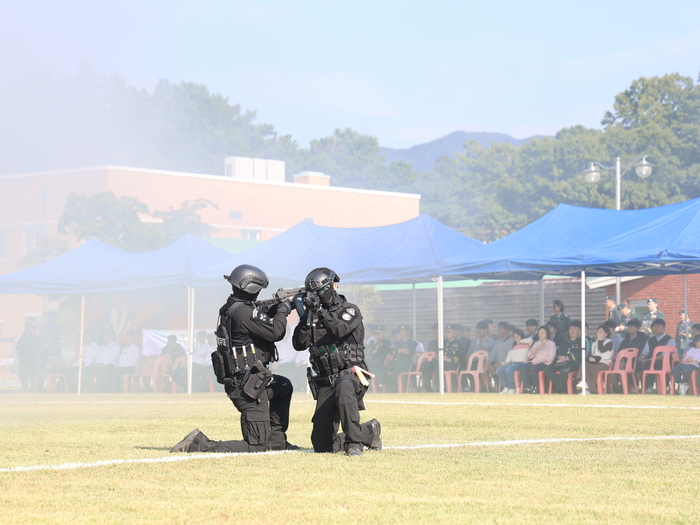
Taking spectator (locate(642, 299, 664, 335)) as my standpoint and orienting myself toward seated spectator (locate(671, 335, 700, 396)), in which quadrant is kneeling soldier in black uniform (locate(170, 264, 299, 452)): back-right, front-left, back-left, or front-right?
front-right

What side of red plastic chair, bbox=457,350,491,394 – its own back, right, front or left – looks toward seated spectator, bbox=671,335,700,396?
left

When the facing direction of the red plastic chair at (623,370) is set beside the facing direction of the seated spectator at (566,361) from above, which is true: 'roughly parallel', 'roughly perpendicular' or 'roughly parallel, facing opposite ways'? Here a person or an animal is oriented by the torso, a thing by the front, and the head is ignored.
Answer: roughly parallel

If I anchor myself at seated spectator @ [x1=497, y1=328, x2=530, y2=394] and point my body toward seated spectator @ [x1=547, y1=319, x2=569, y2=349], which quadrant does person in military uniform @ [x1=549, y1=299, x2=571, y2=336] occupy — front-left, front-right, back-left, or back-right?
front-left

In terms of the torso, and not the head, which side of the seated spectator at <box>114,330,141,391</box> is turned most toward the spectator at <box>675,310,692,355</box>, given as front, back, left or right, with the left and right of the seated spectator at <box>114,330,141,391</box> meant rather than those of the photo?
left

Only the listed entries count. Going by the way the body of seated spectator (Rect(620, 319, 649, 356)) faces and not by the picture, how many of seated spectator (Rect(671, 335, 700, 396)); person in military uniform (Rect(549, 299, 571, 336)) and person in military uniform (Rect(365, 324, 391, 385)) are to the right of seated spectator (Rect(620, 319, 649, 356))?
2

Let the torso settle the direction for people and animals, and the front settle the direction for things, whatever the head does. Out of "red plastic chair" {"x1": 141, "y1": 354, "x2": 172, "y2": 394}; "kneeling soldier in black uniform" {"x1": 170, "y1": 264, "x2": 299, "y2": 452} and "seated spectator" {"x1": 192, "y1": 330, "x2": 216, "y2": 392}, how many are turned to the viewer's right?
1

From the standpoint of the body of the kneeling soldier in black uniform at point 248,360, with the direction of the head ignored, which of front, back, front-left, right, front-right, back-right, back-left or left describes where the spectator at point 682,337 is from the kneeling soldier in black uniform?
front-left

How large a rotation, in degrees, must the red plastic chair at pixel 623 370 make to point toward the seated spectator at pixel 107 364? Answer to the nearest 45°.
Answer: approximately 45° to its right

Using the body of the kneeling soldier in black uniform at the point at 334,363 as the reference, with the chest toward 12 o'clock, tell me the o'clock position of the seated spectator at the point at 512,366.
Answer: The seated spectator is roughly at 5 o'clock from the kneeling soldier in black uniform.

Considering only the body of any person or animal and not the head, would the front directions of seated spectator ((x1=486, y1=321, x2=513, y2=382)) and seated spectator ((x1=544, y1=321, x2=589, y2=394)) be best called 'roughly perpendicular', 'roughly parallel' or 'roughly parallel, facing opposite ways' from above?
roughly parallel

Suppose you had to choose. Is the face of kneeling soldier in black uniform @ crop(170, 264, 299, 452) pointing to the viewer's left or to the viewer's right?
to the viewer's right

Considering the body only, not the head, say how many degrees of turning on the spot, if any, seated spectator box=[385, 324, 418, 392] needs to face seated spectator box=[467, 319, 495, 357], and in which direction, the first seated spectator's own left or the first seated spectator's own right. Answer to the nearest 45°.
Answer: approximately 90° to the first seated spectator's own left

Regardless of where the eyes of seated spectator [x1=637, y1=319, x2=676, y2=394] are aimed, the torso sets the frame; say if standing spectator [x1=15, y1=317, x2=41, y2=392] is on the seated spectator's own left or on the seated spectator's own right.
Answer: on the seated spectator's own right
